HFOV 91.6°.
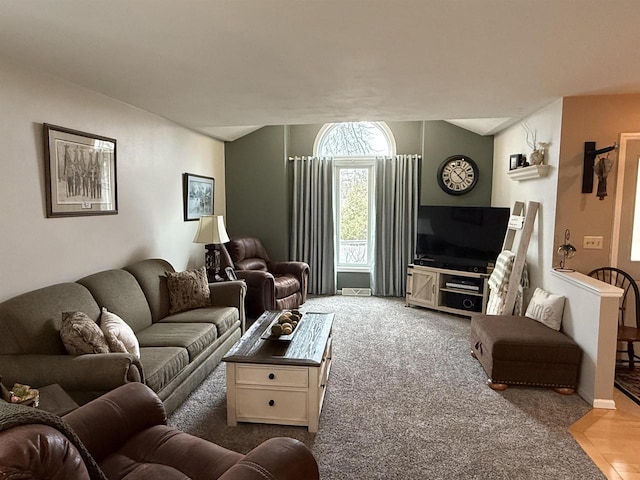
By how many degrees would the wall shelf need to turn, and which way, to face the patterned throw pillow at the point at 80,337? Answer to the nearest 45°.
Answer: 0° — it already faces it

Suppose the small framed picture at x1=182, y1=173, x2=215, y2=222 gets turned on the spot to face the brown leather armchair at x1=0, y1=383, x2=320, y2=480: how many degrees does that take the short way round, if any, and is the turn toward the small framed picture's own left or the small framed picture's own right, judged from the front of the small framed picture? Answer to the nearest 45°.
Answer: approximately 45° to the small framed picture's own right

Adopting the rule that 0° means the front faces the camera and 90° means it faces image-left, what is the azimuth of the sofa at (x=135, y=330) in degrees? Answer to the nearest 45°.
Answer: approximately 315°

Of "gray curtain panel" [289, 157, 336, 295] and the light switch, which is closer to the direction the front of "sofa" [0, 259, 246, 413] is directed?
the light switch

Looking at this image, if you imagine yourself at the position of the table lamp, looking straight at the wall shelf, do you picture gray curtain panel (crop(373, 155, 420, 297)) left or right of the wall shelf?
left

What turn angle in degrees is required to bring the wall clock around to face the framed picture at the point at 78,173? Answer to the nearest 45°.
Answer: approximately 45° to its right

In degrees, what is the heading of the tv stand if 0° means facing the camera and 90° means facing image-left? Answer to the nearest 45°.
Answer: approximately 45°

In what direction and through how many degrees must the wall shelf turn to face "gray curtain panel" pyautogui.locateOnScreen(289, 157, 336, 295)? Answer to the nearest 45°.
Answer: approximately 45° to its right

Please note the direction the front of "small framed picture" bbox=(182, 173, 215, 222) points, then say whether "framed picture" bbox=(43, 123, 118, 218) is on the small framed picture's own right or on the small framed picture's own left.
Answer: on the small framed picture's own right
